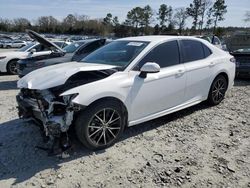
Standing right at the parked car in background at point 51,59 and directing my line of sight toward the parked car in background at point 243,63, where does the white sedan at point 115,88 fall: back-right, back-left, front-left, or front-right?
front-right

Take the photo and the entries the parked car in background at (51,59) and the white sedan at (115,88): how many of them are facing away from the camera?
0

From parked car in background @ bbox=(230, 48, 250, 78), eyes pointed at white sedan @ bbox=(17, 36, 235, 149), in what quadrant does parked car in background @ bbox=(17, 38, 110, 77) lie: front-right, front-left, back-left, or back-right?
front-right

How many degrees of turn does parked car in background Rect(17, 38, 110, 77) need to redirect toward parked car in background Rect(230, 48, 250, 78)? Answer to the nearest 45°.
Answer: approximately 135° to its left

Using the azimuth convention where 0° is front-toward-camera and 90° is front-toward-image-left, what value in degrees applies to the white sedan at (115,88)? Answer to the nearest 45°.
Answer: approximately 45°

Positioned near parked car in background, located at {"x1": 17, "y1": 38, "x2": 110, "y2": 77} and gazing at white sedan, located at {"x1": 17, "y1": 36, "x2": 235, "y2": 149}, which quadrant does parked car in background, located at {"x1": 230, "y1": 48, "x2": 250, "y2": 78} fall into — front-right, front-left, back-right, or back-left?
front-left

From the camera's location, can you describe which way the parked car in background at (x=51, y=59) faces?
facing the viewer and to the left of the viewer

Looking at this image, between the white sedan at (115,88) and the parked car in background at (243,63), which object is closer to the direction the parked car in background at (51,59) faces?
the white sedan

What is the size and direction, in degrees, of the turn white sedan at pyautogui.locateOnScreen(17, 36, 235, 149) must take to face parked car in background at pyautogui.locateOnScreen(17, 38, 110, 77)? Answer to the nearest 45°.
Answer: approximately 90° to its right

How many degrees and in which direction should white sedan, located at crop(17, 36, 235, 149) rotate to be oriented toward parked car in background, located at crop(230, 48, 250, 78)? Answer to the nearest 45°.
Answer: approximately 180°
